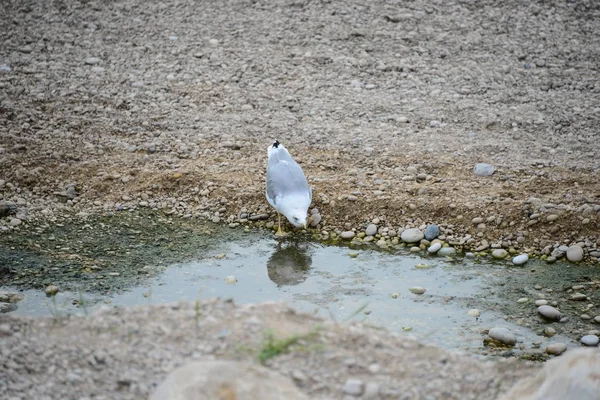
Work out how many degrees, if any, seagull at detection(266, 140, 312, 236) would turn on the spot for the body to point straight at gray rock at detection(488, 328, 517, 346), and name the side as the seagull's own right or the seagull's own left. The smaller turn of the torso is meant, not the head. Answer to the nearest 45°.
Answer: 0° — it already faces it

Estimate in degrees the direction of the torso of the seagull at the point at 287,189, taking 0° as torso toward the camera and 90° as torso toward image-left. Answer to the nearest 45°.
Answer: approximately 315°

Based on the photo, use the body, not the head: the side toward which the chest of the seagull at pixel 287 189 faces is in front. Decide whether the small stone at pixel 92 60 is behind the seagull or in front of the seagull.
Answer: behind

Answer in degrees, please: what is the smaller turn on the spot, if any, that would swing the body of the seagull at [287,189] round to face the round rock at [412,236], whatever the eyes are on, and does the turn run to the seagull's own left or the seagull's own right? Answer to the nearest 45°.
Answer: approximately 45° to the seagull's own left

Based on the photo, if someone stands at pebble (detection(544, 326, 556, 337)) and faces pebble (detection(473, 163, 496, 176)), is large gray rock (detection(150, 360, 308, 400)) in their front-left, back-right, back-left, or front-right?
back-left

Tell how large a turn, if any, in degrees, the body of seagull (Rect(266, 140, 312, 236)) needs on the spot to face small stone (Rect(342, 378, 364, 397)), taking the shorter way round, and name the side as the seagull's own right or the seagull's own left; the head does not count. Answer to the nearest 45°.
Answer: approximately 45° to the seagull's own right

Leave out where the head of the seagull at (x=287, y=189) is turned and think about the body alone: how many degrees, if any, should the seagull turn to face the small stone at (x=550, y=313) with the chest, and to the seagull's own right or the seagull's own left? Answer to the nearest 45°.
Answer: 0° — it already faces it
